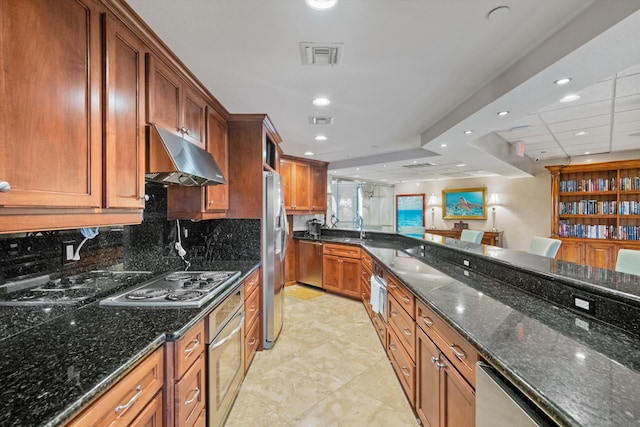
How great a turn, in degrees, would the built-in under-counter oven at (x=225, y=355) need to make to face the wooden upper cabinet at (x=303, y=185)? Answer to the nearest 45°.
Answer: approximately 45° to its left

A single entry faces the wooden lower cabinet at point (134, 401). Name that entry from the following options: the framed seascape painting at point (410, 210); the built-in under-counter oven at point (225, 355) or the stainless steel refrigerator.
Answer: the framed seascape painting

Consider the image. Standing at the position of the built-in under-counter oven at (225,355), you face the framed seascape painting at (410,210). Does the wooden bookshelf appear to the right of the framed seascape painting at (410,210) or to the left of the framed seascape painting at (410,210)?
right

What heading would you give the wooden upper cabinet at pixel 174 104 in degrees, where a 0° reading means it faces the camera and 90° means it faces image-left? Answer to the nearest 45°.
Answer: approximately 315°

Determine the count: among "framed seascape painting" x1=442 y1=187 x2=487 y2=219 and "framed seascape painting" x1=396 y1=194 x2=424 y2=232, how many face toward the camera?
2

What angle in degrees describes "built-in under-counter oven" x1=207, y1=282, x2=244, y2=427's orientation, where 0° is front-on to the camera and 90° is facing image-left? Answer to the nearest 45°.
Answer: approximately 270°

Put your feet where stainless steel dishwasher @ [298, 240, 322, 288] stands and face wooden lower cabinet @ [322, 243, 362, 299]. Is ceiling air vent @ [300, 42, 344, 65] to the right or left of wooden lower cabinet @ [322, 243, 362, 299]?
right

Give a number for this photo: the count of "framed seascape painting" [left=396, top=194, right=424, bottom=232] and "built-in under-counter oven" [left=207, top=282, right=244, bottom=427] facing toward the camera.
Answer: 1
